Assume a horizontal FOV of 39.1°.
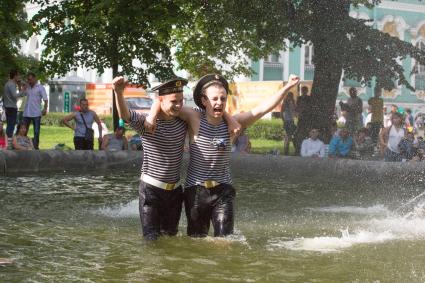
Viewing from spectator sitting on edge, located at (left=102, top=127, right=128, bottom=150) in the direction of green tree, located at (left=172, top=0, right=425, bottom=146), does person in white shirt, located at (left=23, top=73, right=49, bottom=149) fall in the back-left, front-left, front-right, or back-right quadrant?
back-left

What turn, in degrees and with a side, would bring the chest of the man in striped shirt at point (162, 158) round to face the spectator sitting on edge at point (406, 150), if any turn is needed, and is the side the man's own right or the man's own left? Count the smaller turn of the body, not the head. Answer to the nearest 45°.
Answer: approximately 90° to the man's own left

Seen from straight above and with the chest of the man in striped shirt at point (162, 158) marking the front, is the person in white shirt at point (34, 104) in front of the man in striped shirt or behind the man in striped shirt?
behind

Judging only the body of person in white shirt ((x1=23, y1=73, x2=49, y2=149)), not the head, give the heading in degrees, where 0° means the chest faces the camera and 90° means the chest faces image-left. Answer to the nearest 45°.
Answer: approximately 45°

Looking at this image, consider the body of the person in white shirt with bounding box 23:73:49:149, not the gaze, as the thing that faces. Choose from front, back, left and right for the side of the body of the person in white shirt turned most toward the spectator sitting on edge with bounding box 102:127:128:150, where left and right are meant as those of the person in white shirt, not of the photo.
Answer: left

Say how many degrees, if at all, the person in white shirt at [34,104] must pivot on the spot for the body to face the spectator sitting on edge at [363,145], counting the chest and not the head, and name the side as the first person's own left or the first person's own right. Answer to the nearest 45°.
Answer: approximately 135° to the first person's own left

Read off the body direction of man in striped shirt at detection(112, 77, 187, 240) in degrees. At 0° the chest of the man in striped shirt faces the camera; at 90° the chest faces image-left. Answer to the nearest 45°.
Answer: approximately 315°

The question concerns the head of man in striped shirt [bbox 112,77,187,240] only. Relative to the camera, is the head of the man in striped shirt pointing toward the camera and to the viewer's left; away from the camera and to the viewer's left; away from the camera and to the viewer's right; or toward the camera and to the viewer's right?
toward the camera and to the viewer's right
